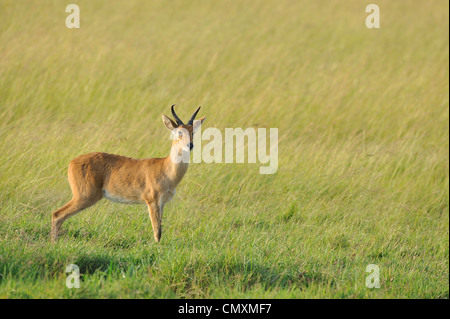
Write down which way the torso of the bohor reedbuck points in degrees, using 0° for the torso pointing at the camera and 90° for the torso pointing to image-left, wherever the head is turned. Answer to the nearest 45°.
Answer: approximately 270°
